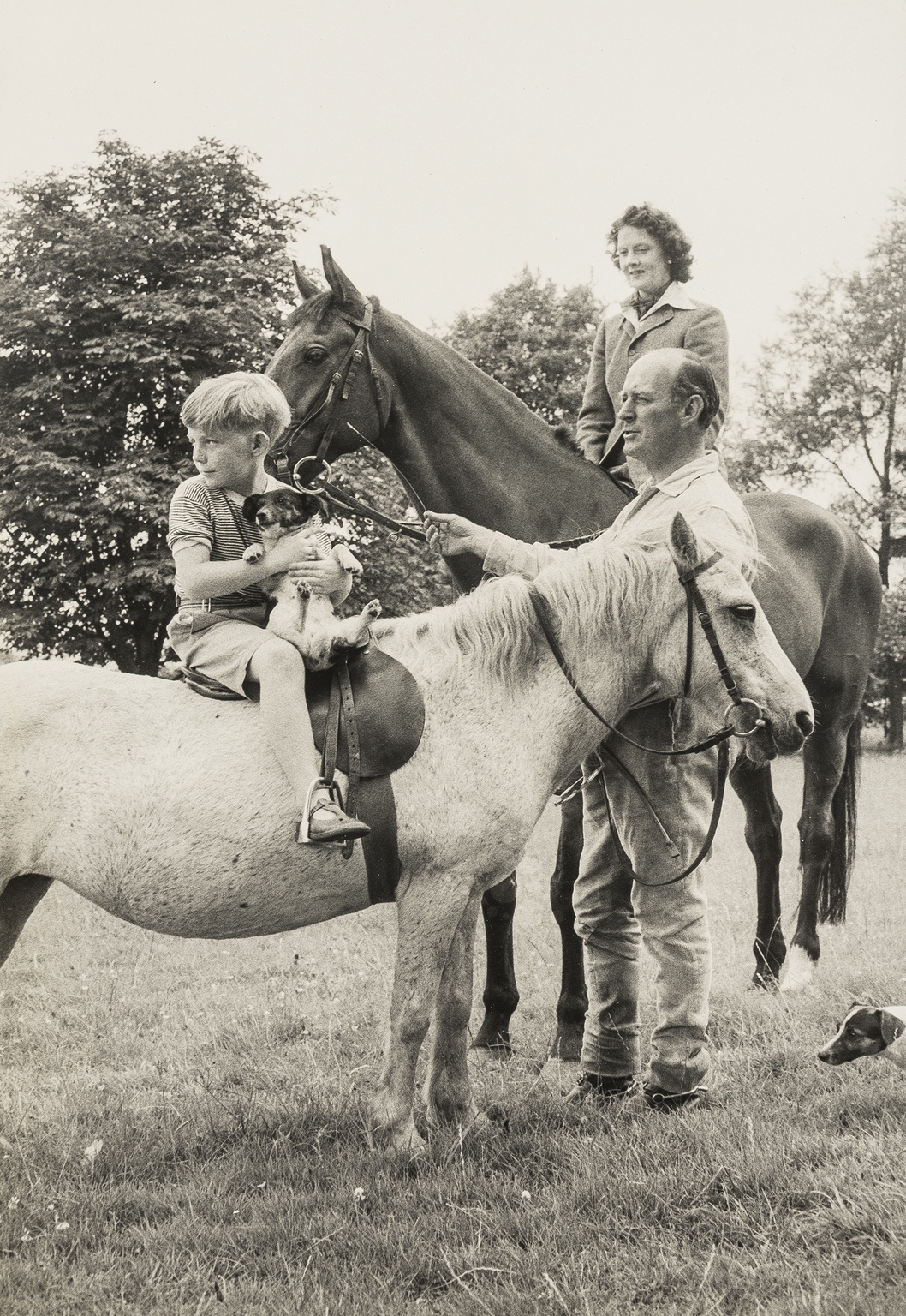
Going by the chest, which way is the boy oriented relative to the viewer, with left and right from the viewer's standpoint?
facing the viewer and to the right of the viewer

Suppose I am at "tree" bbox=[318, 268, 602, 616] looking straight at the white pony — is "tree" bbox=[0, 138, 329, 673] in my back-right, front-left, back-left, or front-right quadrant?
front-right

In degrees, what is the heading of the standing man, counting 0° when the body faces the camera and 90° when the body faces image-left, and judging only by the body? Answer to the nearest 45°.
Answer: approximately 45°

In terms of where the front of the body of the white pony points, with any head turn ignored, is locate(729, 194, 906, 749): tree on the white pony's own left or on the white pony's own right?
on the white pony's own left

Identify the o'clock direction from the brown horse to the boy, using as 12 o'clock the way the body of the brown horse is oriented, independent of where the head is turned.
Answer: The boy is roughly at 11 o'clock from the brown horse.

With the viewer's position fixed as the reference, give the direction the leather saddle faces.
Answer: facing to the right of the viewer

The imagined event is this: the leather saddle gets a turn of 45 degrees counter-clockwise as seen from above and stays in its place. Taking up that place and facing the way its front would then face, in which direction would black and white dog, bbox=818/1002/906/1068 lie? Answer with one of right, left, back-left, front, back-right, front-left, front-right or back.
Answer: front-right

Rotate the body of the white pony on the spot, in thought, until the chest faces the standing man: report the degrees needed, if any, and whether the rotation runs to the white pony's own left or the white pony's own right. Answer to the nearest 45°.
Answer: approximately 45° to the white pony's own left

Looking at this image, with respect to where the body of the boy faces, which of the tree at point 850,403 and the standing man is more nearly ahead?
the standing man

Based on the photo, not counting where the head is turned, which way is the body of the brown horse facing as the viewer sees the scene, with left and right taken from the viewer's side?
facing the viewer and to the left of the viewer

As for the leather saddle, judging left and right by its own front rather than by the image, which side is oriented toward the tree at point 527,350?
left

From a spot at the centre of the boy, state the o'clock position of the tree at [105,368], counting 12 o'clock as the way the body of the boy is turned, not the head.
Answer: The tree is roughly at 7 o'clock from the boy.
